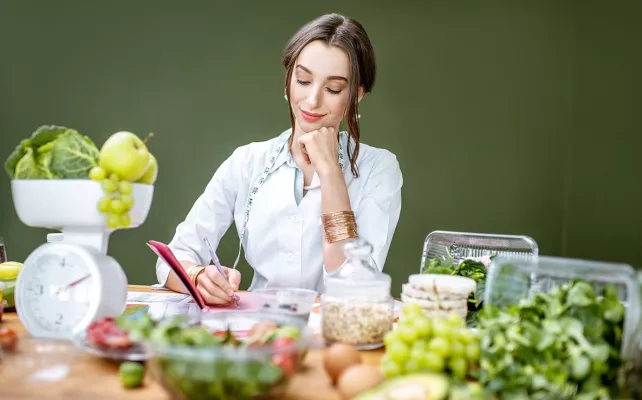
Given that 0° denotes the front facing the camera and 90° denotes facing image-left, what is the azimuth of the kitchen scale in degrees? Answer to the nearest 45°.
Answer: approximately 45°

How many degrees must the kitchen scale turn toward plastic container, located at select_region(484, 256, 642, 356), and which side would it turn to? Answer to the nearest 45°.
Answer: approximately 90° to its left

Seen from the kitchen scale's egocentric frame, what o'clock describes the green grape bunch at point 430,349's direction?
The green grape bunch is roughly at 9 o'clock from the kitchen scale.

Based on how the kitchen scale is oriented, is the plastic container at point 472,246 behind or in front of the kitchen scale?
behind

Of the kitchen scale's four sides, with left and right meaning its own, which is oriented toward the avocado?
left
